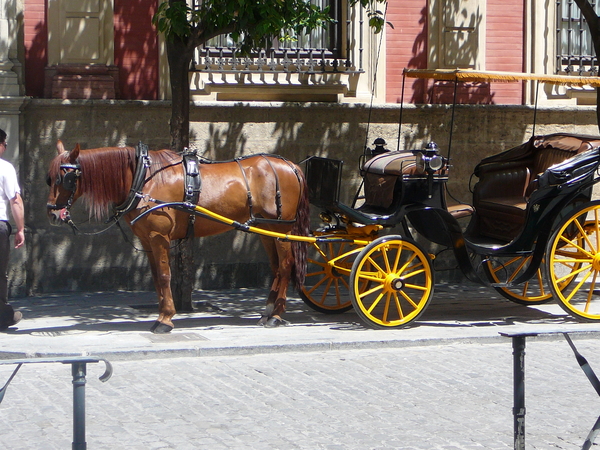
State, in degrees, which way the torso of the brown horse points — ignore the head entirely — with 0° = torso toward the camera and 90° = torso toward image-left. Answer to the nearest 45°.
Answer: approximately 90°

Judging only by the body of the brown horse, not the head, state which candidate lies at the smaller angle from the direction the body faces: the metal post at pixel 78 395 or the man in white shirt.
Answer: the man in white shirt

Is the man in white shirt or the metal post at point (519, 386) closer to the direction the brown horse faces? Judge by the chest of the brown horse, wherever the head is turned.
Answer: the man in white shirt

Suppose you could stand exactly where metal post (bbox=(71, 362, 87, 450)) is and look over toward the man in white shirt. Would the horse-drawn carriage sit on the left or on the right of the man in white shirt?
right

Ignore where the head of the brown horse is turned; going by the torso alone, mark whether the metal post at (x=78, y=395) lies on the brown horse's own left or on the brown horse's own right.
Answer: on the brown horse's own left

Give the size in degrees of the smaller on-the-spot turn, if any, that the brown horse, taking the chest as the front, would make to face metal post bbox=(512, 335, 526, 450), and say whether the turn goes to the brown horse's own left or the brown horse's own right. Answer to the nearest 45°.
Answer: approximately 90° to the brown horse's own left
